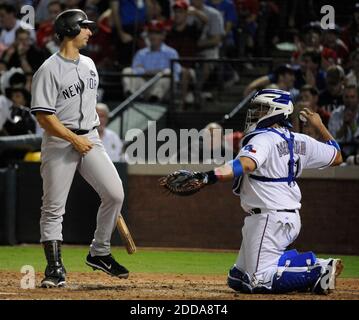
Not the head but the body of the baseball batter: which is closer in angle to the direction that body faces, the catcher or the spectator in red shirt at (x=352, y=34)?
the catcher

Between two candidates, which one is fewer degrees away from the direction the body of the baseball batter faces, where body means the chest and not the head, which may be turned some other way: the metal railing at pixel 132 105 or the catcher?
the catcher

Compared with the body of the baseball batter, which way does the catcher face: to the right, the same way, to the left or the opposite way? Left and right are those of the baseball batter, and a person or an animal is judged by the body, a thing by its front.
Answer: the opposite way

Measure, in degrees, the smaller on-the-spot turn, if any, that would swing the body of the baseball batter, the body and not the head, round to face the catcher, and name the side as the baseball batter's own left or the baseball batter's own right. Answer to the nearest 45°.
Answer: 0° — they already face them

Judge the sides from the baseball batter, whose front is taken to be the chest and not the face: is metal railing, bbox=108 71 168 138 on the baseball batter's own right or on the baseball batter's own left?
on the baseball batter's own left

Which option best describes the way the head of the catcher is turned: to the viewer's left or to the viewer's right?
to the viewer's left

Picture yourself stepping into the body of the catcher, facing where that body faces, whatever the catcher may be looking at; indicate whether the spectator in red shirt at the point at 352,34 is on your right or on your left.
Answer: on your right

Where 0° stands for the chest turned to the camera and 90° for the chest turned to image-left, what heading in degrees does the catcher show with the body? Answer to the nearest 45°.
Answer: approximately 135°

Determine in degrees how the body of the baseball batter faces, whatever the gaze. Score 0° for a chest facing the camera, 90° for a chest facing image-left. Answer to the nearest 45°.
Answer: approximately 315°

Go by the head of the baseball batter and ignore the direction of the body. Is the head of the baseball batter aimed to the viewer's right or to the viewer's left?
to the viewer's right
